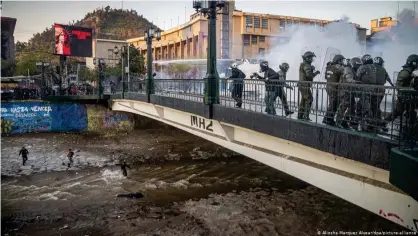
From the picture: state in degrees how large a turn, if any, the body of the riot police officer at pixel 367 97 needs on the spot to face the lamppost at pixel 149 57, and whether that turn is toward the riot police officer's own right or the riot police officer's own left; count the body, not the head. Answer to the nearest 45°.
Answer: approximately 45° to the riot police officer's own left

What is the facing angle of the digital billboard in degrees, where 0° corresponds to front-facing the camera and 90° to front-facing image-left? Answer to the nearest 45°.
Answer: approximately 315°

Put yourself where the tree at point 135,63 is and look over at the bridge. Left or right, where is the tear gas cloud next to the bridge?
left

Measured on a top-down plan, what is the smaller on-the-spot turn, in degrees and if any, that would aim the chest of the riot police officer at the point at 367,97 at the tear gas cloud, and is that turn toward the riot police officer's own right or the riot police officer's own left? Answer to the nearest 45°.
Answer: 0° — they already face it
